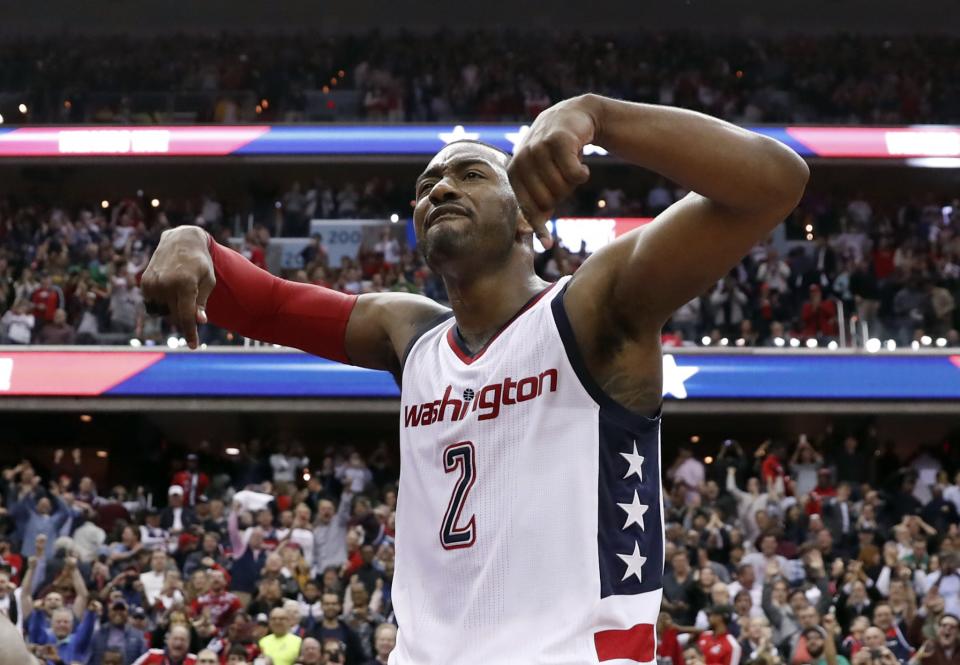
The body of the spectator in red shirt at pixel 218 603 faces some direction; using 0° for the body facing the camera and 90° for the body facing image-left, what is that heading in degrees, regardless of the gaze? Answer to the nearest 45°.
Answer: approximately 0°

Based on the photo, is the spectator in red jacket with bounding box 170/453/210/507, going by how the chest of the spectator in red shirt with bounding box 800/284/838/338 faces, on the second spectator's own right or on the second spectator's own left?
on the second spectator's own right

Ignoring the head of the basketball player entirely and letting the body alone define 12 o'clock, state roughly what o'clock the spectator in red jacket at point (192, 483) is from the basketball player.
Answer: The spectator in red jacket is roughly at 4 o'clock from the basketball player.

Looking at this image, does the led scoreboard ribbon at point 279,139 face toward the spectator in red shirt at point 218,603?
yes

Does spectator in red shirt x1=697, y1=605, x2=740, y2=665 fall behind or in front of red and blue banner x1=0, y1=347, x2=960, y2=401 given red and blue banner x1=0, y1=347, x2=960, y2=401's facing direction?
in front

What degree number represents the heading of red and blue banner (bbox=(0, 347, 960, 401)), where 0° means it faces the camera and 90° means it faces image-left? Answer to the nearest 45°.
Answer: approximately 0°

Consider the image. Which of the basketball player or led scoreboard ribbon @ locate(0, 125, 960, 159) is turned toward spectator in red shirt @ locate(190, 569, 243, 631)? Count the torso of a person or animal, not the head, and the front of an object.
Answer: the led scoreboard ribbon
